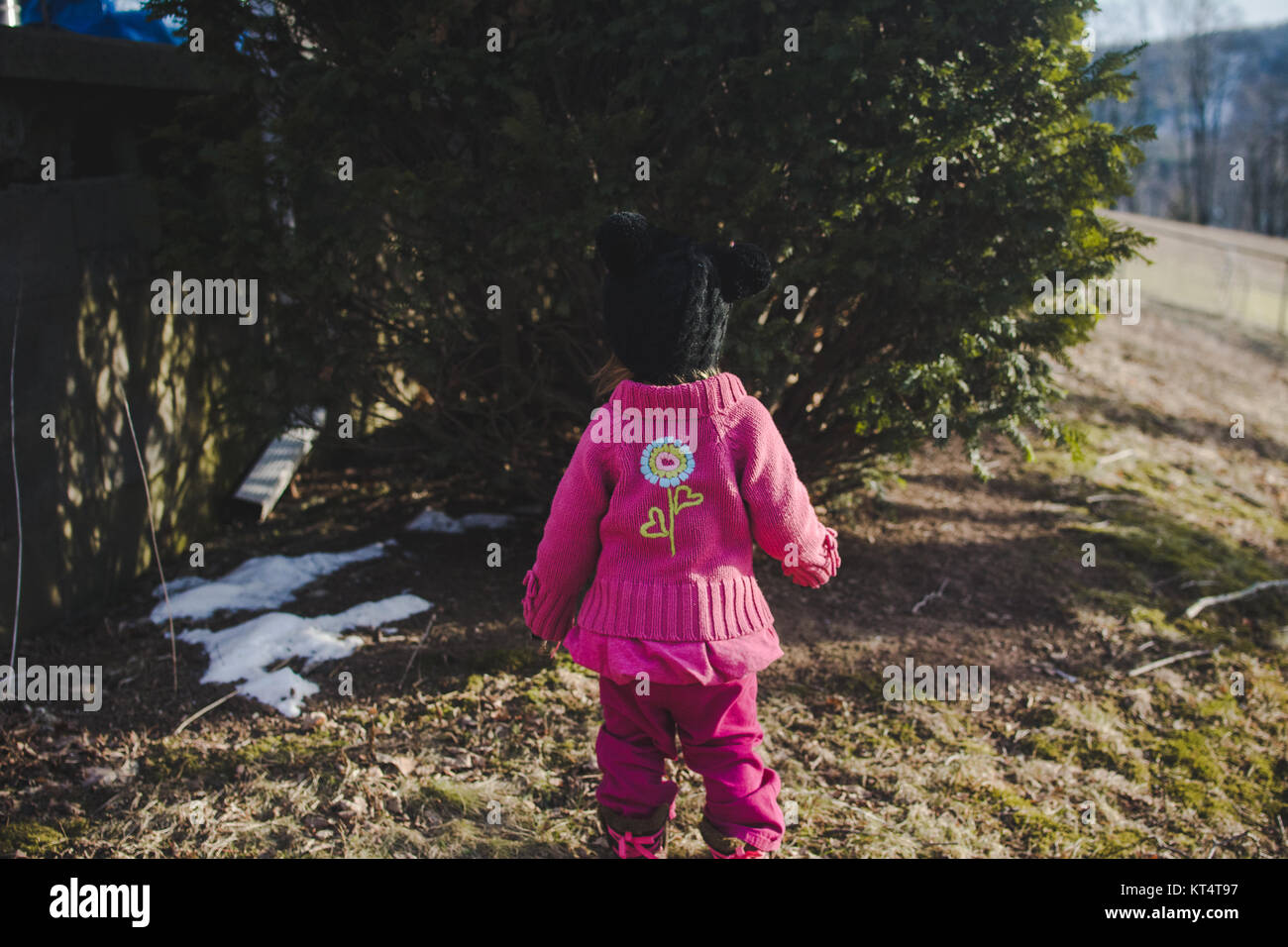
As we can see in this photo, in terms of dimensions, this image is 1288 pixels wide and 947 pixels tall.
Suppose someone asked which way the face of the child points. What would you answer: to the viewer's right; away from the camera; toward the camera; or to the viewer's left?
away from the camera

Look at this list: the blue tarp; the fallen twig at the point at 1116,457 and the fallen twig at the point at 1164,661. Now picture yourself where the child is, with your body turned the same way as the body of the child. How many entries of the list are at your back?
0

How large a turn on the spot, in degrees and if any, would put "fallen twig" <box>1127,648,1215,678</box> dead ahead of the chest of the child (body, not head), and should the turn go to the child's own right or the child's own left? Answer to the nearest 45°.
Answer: approximately 45° to the child's own right

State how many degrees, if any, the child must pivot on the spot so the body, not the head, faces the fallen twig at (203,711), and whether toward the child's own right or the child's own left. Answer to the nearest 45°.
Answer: approximately 45° to the child's own left

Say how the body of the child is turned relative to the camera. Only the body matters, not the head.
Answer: away from the camera
